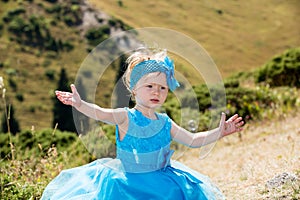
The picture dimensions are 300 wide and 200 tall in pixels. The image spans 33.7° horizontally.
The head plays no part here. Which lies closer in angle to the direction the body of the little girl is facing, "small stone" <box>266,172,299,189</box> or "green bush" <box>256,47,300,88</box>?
the small stone

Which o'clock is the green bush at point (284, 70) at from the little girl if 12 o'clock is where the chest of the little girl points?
The green bush is roughly at 8 o'clock from the little girl.

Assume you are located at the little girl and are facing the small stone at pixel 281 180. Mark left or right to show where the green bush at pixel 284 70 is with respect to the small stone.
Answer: left

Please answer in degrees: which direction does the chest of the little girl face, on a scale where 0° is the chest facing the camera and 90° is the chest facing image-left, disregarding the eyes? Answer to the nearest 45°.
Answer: approximately 315°

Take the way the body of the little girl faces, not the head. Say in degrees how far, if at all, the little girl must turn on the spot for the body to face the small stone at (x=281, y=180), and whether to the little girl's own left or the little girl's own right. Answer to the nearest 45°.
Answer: approximately 90° to the little girl's own left
